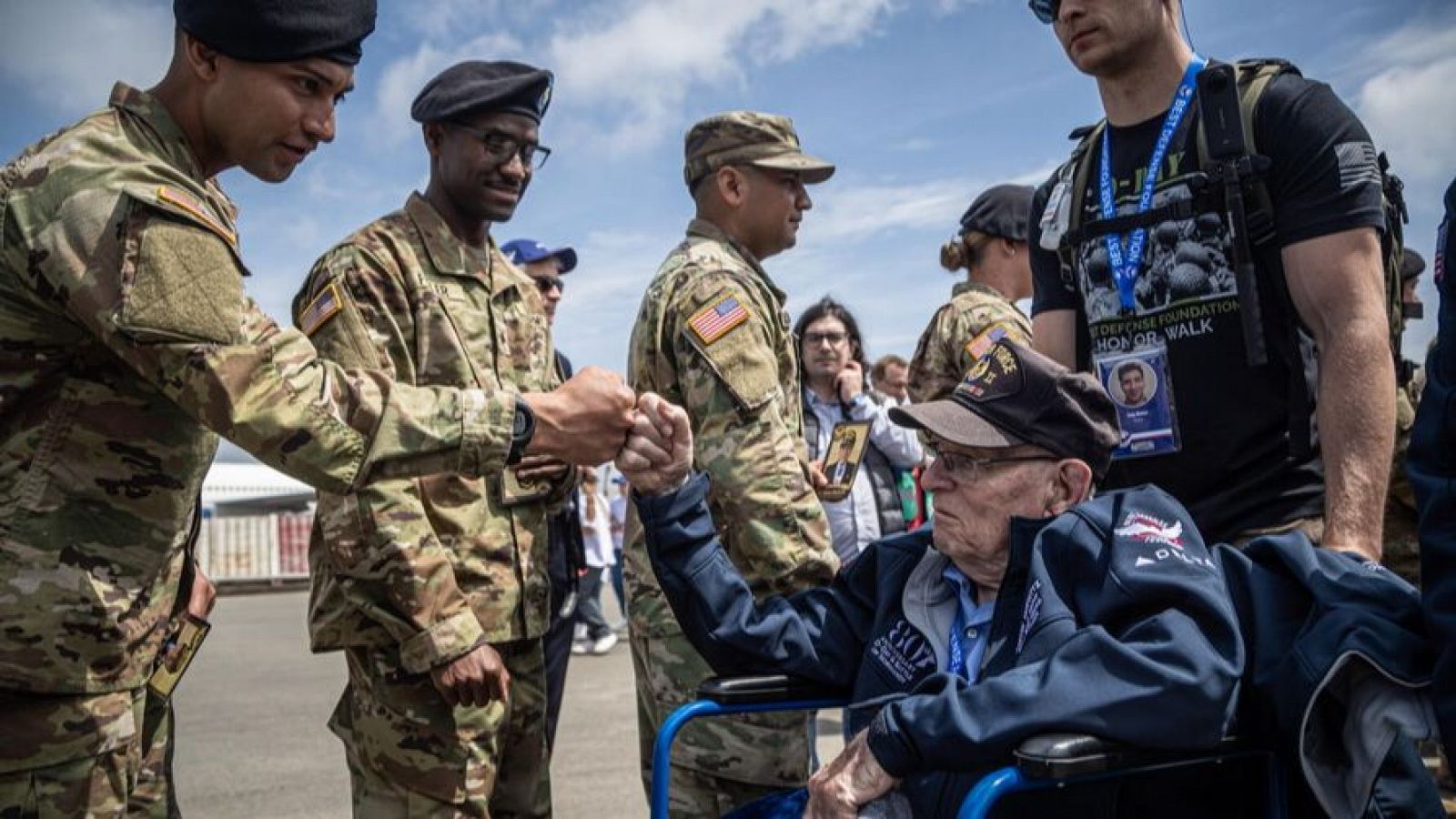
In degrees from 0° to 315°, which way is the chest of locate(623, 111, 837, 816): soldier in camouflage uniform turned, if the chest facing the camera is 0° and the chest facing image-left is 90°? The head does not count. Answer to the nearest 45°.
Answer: approximately 270°

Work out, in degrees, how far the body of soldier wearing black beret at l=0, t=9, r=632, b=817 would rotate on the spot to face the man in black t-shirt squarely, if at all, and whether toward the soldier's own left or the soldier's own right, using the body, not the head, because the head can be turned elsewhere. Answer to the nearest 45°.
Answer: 0° — they already face them

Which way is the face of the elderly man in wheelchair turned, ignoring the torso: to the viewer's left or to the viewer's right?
to the viewer's left

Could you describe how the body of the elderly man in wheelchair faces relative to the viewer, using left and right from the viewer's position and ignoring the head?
facing the viewer and to the left of the viewer

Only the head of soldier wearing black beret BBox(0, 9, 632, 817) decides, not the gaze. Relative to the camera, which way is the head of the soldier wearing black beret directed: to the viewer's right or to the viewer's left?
to the viewer's right

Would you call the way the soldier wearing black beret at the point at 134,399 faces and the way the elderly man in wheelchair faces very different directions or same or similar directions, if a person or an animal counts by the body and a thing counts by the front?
very different directions

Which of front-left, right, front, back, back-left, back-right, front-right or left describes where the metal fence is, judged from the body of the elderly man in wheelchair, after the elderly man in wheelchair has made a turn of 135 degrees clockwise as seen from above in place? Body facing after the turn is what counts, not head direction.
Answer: front-left

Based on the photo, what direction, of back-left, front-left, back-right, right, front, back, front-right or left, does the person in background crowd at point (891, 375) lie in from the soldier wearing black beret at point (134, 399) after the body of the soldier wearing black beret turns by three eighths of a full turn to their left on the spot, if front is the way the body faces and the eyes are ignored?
right

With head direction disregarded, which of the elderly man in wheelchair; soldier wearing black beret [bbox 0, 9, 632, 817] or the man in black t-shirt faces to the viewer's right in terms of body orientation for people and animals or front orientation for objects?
the soldier wearing black beret

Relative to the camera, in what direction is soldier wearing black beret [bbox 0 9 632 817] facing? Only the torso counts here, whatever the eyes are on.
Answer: to the viewer's right

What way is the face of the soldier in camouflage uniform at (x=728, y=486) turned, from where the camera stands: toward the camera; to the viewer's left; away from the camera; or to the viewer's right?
to the viewer's right

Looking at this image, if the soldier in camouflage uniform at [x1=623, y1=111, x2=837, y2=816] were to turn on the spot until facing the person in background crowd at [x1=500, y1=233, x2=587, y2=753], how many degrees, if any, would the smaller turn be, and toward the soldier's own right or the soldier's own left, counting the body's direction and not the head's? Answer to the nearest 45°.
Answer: approximately 135° to the soldier's own left

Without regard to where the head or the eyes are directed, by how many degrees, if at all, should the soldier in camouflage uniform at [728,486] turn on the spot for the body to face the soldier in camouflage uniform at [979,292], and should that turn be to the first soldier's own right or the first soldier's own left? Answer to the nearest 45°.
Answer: approximately 45° to the first soldier's own left

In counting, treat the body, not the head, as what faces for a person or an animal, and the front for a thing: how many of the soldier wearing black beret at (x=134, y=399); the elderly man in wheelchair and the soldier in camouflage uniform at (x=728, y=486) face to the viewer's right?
2

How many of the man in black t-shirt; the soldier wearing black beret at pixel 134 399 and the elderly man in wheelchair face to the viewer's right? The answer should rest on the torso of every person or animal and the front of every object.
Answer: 1

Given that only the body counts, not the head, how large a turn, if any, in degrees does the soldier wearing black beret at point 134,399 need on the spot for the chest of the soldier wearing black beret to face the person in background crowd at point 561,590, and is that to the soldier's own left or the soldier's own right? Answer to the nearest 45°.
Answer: approximately 45° to the soldier's own left
